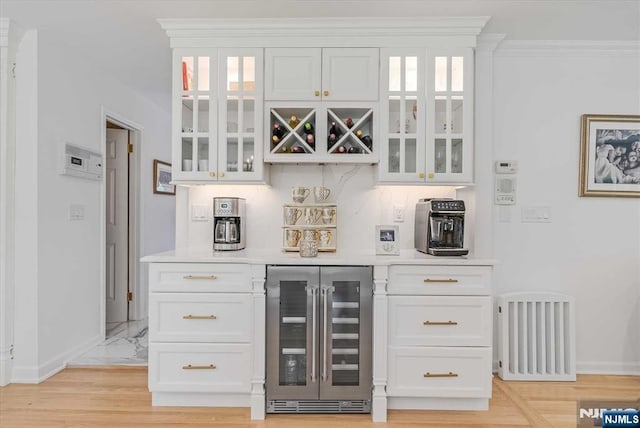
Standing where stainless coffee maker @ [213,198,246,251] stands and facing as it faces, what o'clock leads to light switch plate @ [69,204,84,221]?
The light switch plate is roughly at 4 o'clock from the stainless coffee maker.

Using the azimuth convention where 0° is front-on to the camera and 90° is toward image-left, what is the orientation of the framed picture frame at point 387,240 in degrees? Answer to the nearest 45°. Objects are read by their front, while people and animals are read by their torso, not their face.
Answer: approximately 0°

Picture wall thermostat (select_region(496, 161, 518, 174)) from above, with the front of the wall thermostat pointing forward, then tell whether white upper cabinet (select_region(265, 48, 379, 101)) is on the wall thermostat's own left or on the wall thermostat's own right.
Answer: on the wall thermostat's own right

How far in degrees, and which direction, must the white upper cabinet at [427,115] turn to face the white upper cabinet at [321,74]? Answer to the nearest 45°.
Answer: approximately 90° to its right

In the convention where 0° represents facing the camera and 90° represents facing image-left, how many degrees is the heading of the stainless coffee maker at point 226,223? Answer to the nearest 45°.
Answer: approximately 0°

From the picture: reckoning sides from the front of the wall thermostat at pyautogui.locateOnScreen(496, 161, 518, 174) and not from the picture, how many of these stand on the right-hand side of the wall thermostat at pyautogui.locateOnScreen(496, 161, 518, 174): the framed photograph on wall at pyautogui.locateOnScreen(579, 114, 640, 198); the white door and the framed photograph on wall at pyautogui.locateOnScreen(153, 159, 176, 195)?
2
